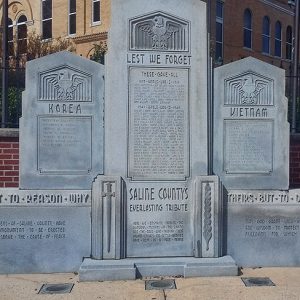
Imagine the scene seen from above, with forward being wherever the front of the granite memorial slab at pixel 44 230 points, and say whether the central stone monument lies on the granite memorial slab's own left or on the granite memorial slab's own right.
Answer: on the granite memorial slab's own left

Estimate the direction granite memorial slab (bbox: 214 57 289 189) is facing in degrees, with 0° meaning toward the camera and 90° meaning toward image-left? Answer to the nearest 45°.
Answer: approximately 0°

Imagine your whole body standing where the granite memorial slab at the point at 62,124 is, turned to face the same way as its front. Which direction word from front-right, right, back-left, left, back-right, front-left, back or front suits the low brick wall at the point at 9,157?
back-right

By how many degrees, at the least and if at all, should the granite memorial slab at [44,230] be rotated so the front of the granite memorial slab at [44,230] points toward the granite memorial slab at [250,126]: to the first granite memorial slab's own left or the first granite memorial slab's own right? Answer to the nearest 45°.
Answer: approximately 90° to the first granite memorial slab's own left

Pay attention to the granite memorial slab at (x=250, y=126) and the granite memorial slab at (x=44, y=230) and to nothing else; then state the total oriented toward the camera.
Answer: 2

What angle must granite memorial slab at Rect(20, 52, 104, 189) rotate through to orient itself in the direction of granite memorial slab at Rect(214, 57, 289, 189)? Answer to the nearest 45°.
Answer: approximately 90° to its left

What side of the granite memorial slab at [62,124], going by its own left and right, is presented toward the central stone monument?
left

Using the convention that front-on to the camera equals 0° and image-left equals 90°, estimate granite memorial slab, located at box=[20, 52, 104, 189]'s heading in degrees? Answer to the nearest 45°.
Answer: approximately 0°

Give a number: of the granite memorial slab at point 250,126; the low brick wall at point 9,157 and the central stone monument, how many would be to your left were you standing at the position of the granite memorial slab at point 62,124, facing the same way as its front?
2
